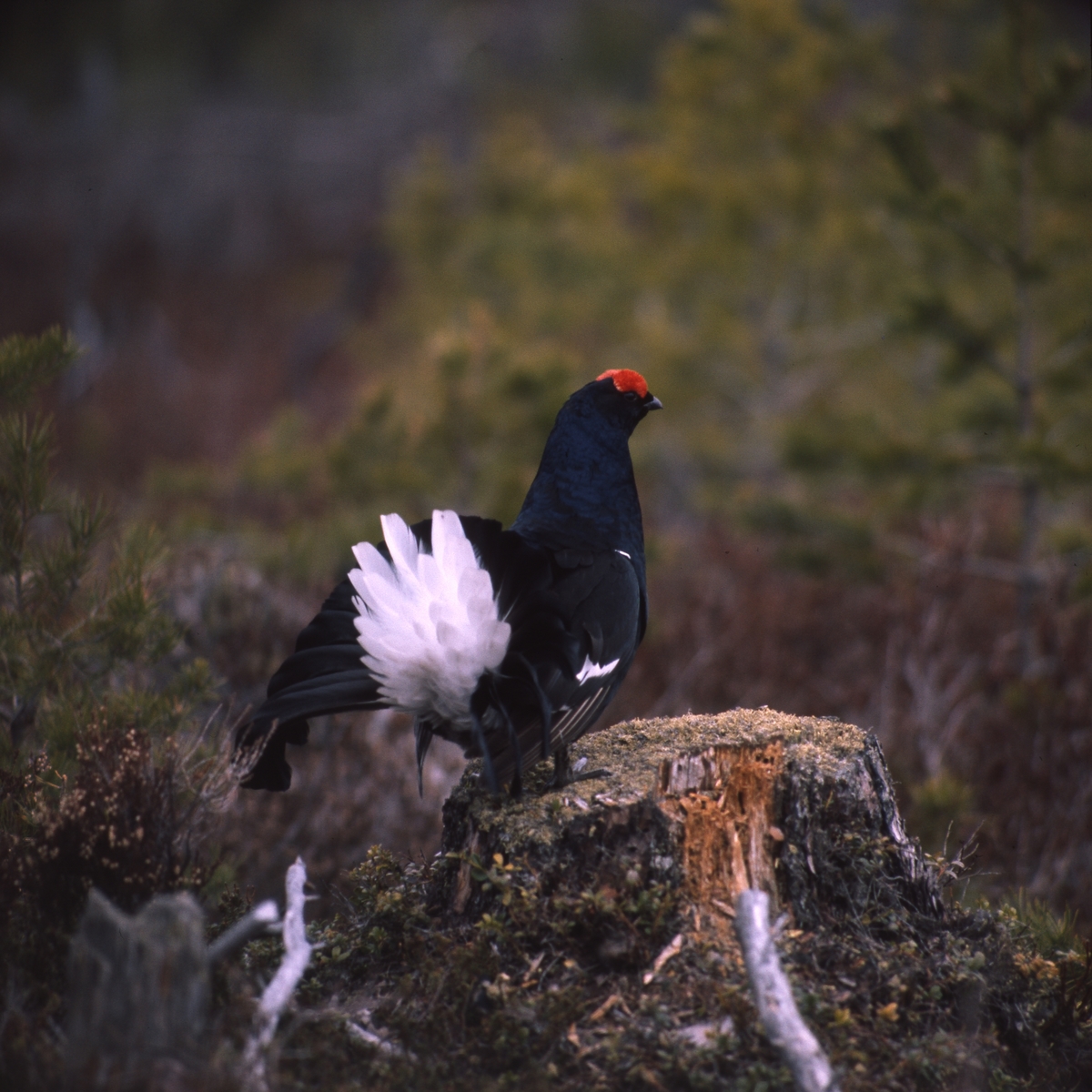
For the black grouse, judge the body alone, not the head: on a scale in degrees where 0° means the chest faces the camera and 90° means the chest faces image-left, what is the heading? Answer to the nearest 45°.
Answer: approximately 225°

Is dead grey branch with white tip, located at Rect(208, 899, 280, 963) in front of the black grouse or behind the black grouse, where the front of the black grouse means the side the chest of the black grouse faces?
behind

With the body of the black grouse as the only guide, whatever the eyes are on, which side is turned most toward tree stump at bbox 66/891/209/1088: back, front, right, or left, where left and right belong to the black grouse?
back
